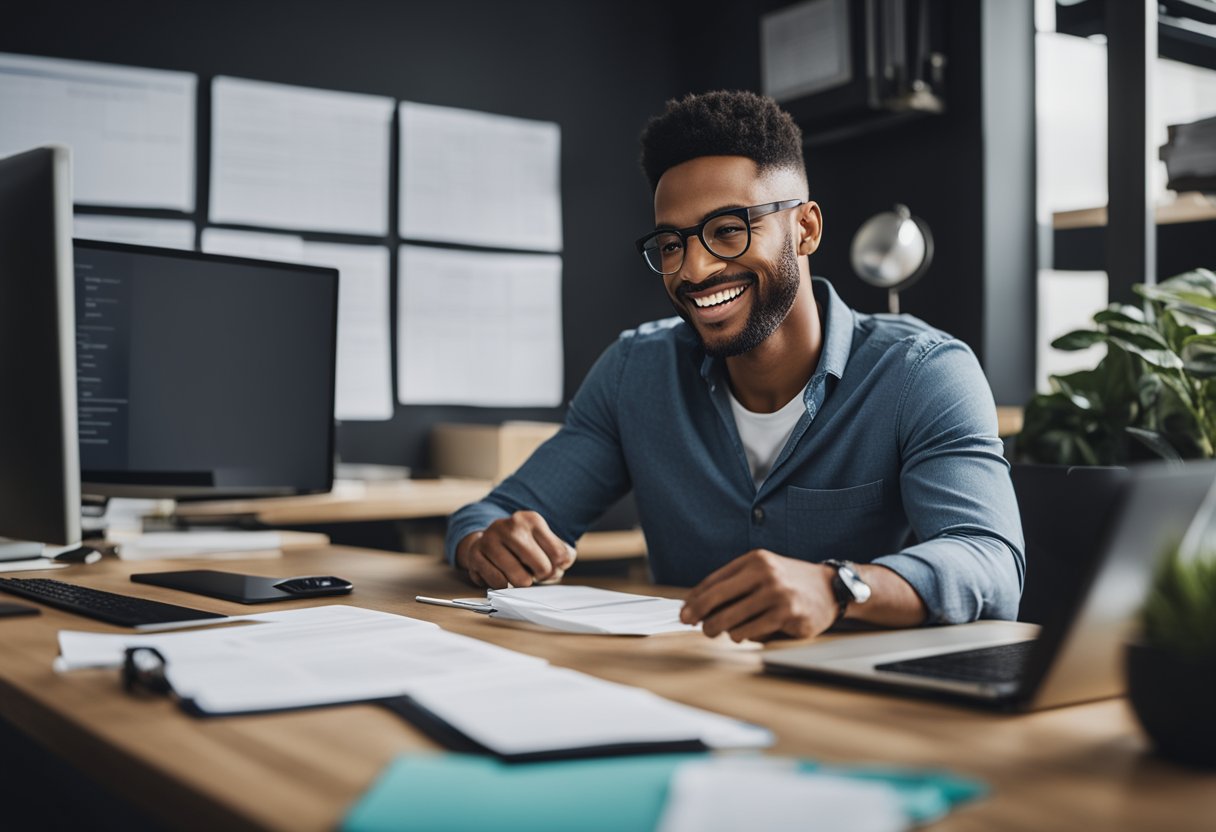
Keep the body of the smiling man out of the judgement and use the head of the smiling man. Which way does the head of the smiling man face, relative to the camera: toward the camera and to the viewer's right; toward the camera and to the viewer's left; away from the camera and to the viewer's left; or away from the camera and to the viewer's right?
toward the camera and to the viewer's left

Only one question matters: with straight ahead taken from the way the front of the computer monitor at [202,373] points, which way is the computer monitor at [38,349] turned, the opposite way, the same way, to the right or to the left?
to the left

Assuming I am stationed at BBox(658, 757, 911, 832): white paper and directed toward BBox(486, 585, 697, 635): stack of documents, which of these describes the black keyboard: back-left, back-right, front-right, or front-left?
front-left

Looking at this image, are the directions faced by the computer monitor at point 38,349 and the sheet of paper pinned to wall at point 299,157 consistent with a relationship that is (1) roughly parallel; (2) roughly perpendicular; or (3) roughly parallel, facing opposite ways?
roughly perpendicular

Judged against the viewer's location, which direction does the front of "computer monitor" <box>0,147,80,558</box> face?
facing away from the viewer and to the right of the viewer

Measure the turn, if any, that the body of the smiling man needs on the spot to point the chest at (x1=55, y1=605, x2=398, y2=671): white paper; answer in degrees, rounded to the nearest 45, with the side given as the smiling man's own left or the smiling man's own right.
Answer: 0° — they already face it

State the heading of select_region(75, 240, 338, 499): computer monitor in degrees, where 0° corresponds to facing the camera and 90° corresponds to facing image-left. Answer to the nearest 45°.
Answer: approximately 315°

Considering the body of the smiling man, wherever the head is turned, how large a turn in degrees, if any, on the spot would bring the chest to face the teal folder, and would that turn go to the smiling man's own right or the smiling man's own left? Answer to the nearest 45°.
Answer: approximately 45° to the smiling man's own left

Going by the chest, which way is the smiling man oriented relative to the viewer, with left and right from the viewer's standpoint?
facing the viewer and to the left of the viewer
